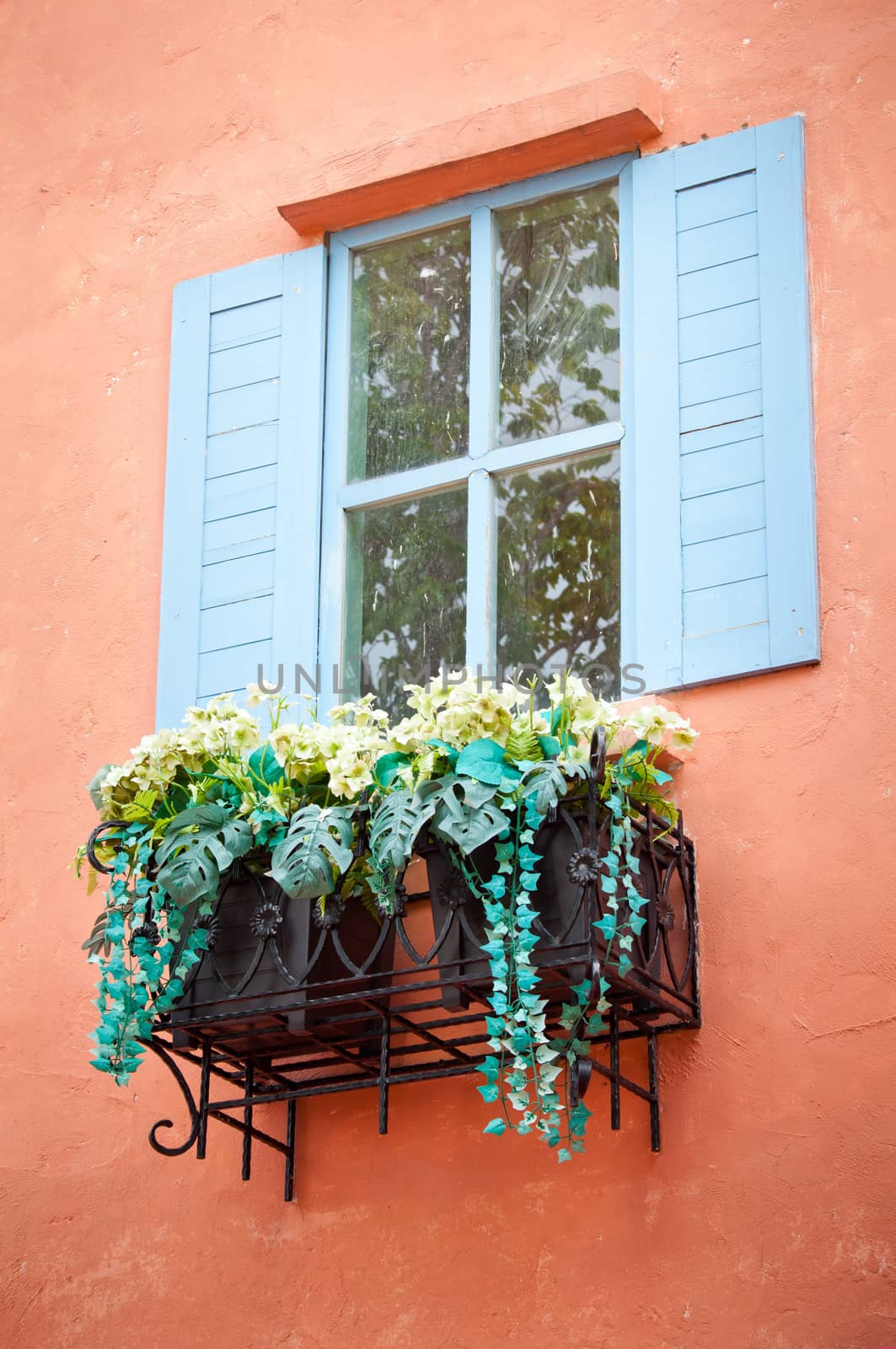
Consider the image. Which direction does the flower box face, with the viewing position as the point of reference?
facing the viewer and to the left of the viewer

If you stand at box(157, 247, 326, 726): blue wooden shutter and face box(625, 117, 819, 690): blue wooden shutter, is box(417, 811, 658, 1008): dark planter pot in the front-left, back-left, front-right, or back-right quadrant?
front-right

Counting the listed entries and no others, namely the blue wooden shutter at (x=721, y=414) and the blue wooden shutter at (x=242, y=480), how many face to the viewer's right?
0

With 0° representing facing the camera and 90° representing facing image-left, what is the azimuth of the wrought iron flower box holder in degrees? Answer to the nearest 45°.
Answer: approximately 45°

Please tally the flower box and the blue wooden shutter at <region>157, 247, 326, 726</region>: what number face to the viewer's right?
0

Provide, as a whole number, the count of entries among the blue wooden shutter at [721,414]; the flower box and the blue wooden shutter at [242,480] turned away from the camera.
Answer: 0

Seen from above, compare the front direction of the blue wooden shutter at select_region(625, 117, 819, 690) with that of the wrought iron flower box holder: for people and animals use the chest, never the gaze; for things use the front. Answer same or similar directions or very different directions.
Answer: same or similar directions

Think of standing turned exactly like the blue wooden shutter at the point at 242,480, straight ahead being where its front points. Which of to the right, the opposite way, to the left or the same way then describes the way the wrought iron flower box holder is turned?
the same way

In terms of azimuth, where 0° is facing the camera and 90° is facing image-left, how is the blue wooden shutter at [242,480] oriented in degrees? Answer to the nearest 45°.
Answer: approximately 45°

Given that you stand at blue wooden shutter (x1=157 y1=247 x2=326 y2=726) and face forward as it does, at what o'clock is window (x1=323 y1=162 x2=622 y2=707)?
The window is roughly at 8 o'clock from the blue wooden shutter.

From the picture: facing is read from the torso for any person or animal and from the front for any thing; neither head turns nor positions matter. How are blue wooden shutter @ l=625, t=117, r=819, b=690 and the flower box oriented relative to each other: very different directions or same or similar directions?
same or similar directions

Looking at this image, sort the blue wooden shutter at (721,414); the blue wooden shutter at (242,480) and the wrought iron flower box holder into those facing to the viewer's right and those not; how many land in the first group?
0
